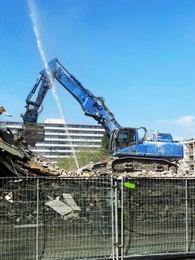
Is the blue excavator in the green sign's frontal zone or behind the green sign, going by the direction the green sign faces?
behind

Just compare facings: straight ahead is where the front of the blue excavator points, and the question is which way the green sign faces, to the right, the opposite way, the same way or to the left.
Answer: to the left

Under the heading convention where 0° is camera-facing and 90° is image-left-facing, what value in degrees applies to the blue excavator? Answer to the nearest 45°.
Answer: approximately 90°

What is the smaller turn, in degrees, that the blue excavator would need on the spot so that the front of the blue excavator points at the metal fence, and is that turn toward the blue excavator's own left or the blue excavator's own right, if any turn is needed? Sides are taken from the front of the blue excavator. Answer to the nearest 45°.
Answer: approximately 90° to the blue excavator's own left

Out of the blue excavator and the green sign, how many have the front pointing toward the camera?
1

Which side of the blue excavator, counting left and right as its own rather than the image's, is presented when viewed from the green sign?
left

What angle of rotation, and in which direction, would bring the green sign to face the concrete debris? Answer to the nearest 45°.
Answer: approximately 90° to its right

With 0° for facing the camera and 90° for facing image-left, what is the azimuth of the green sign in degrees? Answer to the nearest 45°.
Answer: approximately 0°
